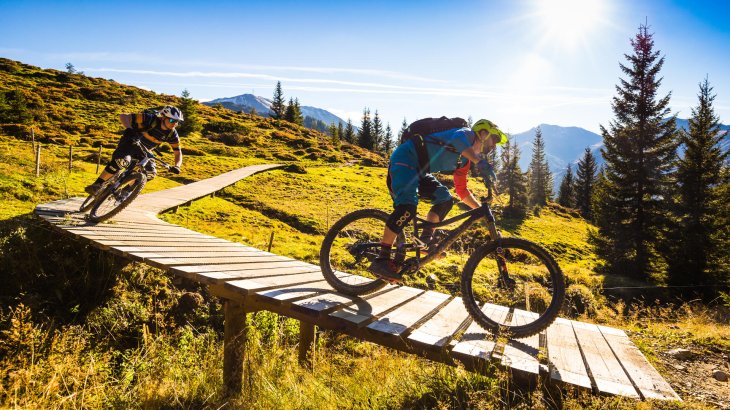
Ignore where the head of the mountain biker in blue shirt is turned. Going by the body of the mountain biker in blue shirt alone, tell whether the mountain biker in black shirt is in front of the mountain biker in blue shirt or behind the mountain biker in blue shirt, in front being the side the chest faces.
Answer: behind

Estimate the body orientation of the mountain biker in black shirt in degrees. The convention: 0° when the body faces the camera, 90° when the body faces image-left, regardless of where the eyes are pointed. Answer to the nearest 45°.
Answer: approximately 315°

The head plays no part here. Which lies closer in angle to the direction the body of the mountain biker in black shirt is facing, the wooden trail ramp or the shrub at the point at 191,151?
the wooden trail ramp

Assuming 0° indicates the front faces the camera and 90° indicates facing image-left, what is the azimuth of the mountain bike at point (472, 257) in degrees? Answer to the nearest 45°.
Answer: approximately 270°

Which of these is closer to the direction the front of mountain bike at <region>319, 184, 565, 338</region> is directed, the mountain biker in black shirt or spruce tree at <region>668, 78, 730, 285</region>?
the spruce tree

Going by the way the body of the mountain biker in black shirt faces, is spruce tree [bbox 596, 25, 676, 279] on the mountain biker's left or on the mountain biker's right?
on the mountain biker's left

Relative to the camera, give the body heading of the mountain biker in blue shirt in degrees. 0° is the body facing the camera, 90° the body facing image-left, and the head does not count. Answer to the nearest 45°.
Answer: approximately 270°
